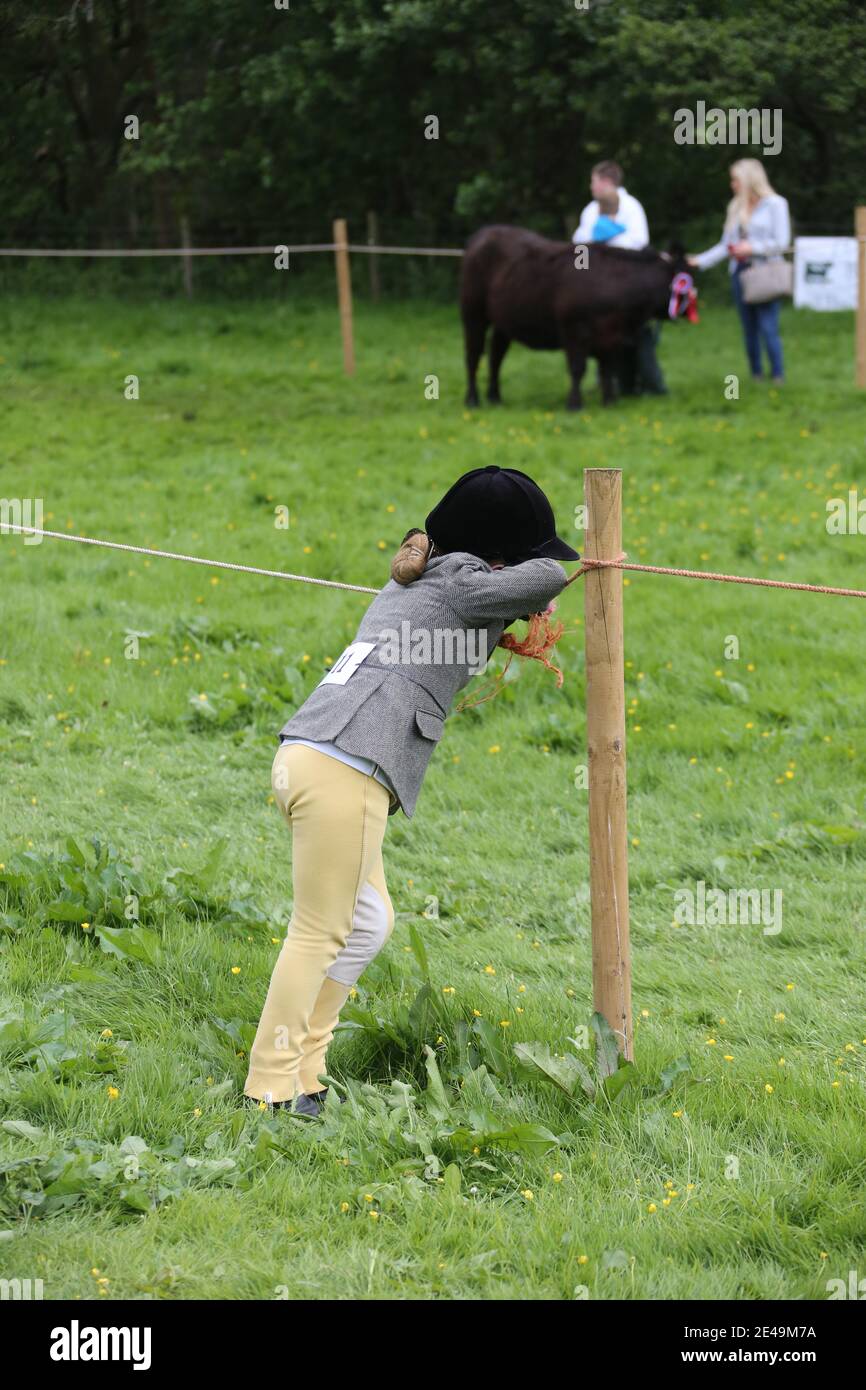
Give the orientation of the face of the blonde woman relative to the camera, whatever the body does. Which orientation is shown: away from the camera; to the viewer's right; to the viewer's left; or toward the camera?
to the viewer's left

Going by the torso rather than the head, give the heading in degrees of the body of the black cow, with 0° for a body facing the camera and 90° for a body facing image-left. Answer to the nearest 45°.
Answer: approximately 270°

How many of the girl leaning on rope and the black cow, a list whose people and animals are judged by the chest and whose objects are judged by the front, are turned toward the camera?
0

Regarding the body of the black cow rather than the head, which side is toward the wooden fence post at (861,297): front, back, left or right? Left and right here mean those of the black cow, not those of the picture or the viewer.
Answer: front

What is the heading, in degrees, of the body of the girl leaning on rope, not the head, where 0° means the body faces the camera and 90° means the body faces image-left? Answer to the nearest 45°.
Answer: approximately 225°

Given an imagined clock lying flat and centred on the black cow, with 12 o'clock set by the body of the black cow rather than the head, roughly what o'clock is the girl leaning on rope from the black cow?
The girl leaning on rope is roughly at 3 o'clock from the black cow.

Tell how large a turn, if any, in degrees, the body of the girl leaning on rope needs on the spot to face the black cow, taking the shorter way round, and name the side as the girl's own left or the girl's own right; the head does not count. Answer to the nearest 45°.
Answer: approximately 45° to the girl's own left

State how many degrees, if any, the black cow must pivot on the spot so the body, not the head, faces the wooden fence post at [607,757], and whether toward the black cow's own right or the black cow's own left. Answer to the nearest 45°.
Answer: approximately 90° to the black cow's own right

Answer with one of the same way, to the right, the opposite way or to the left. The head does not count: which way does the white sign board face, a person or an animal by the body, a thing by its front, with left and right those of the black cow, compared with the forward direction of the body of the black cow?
to the right
